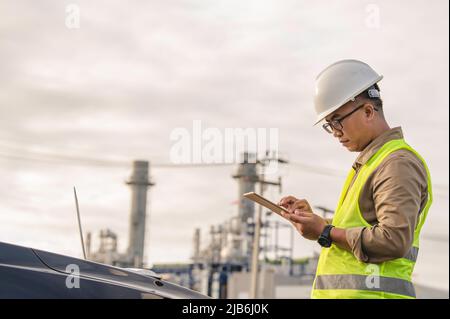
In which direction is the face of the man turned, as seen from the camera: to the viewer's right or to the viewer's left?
to the viewer's left

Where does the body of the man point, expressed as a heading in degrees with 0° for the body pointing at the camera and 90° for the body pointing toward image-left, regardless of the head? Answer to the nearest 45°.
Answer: approximately 90°
